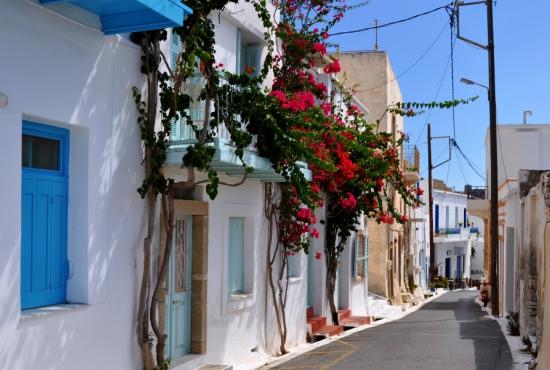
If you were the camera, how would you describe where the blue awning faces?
facing the viewer and to the right of the viewer

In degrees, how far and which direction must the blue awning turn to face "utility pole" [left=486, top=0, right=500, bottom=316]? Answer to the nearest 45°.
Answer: approximately 90° to its left

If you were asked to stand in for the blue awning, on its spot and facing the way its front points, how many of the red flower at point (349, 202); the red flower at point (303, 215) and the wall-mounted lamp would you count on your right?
1

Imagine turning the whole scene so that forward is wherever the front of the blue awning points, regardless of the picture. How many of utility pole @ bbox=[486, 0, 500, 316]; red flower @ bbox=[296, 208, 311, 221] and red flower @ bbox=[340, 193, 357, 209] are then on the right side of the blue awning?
0

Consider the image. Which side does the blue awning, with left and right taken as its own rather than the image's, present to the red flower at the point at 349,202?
left

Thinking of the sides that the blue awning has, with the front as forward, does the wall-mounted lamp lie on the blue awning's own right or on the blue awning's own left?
on the blue awning's own right

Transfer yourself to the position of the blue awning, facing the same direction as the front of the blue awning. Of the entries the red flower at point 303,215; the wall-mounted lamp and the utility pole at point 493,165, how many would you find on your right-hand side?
1

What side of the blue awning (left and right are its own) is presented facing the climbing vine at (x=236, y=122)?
left

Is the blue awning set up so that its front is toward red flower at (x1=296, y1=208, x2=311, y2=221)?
no
